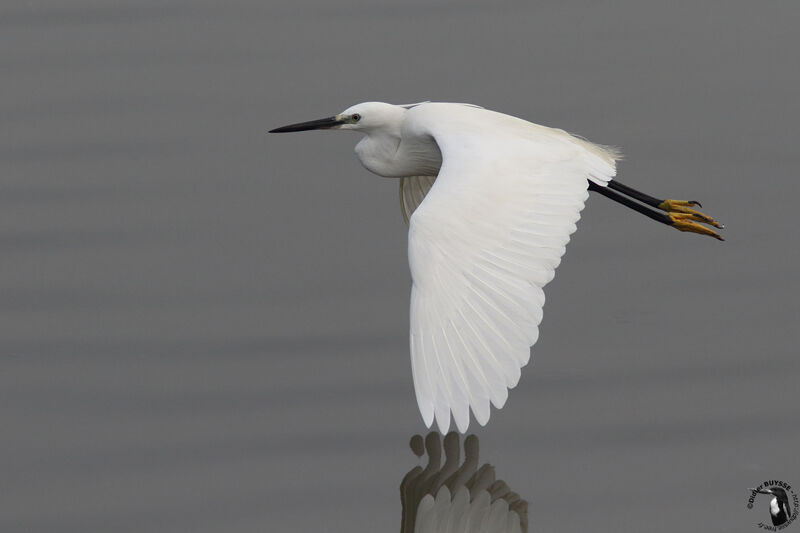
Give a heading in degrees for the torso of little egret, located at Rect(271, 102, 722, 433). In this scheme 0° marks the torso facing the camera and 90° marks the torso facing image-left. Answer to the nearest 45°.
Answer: approximately 90°
